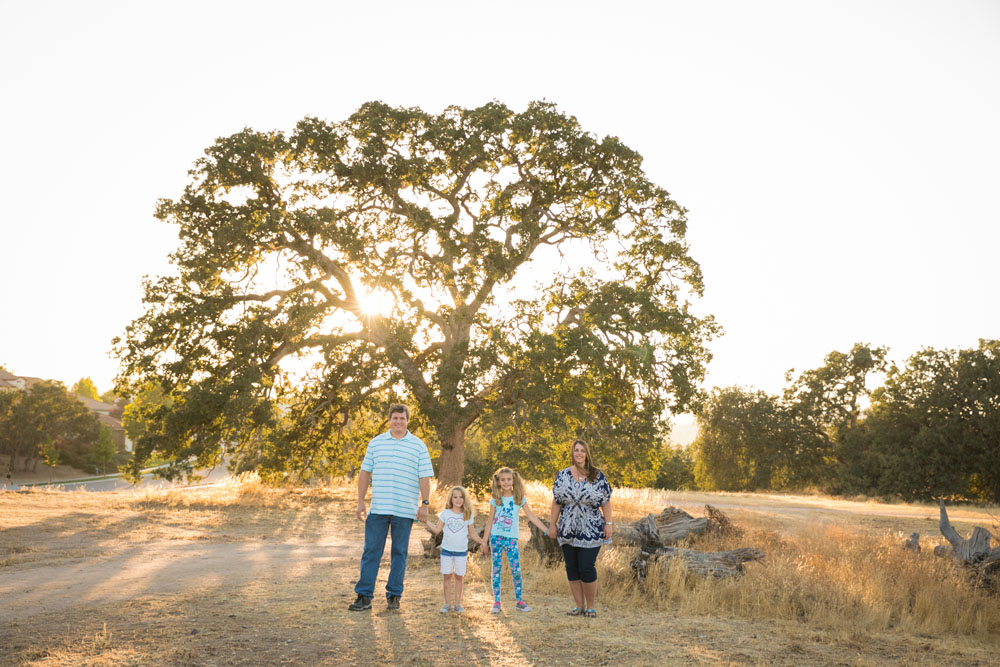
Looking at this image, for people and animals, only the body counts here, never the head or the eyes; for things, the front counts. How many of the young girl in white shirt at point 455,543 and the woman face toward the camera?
2

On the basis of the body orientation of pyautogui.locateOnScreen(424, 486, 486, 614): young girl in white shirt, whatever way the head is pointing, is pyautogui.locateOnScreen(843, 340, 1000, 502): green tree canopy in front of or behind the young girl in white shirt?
behind

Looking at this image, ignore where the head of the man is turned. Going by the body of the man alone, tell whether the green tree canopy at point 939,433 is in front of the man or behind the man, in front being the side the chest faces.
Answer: behind

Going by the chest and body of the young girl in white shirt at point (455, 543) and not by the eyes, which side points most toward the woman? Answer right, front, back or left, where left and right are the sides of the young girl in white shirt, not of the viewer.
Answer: left

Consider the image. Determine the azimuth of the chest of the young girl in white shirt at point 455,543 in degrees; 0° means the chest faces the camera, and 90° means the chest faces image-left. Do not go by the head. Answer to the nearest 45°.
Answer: approximately 0°

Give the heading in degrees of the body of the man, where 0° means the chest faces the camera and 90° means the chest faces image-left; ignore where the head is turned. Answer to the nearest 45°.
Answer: approximately 0°

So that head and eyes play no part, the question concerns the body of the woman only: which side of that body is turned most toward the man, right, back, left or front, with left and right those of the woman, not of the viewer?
right

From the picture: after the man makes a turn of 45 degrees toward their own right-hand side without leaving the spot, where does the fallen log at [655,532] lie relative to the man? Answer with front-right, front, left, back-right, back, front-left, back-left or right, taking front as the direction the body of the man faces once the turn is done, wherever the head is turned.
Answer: back
